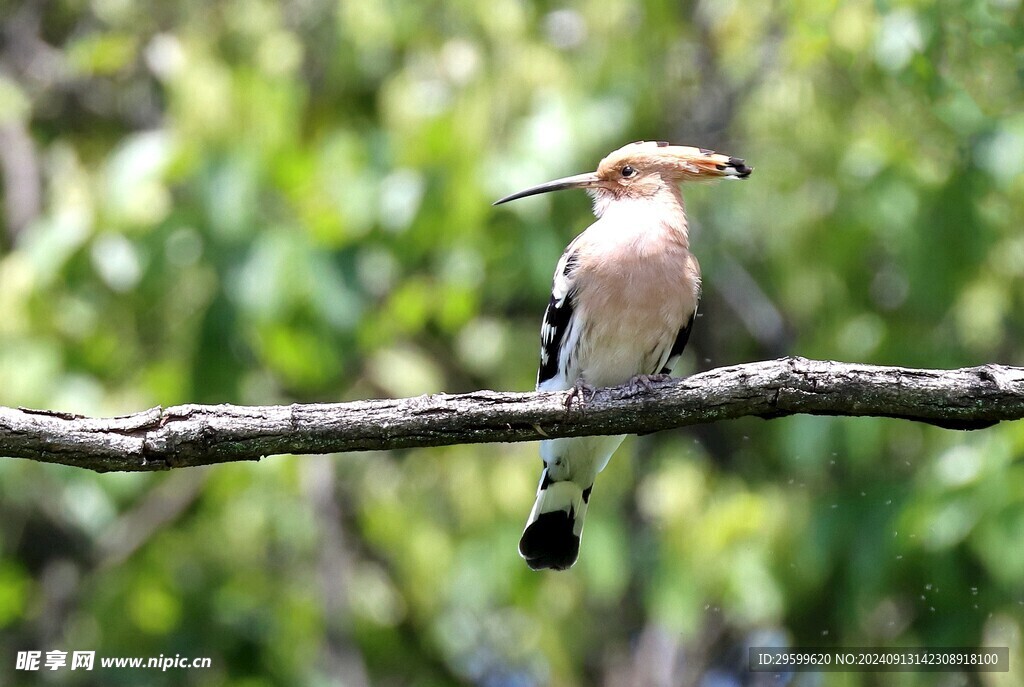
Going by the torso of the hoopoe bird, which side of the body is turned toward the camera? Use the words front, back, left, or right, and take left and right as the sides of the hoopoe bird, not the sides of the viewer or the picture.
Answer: front
